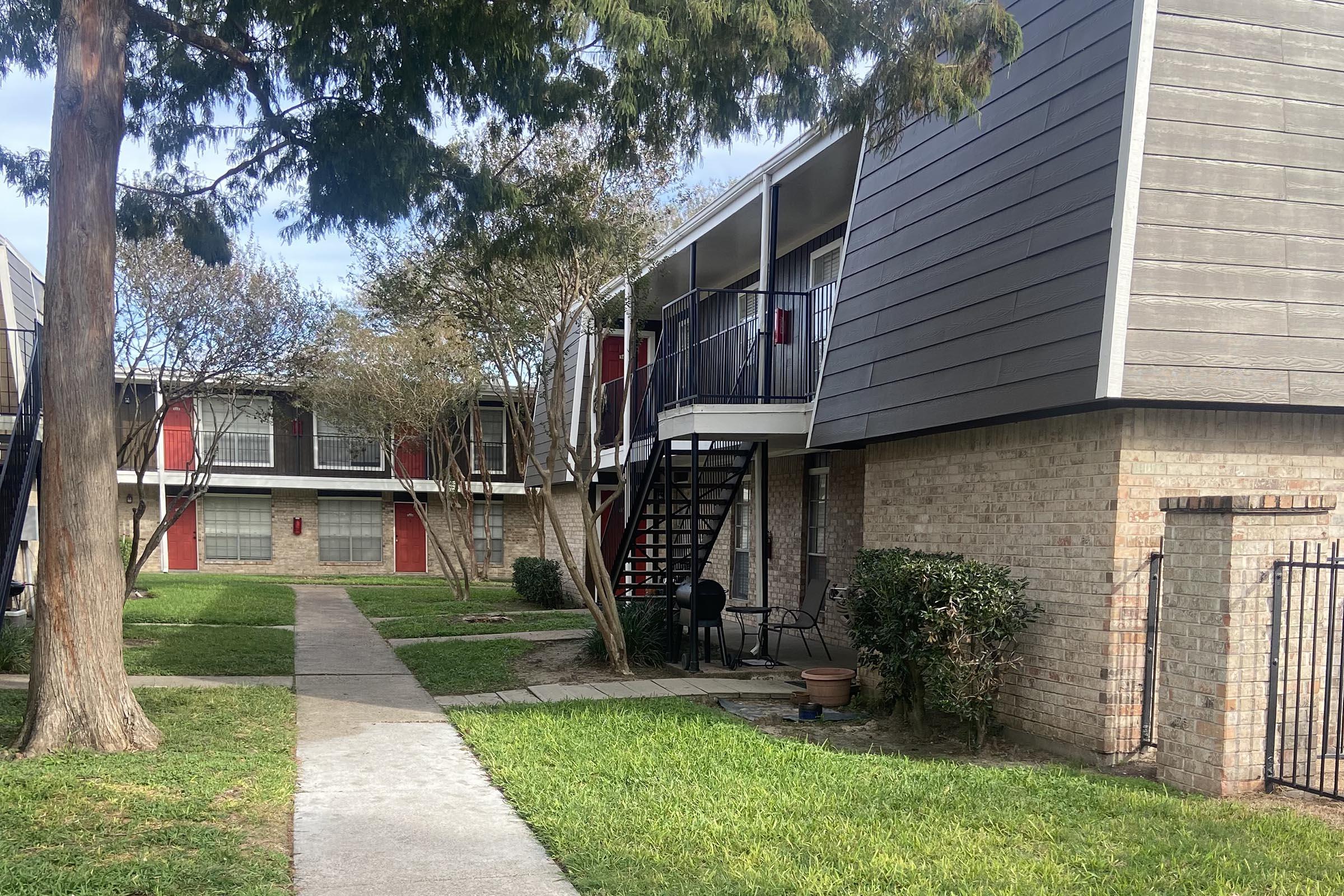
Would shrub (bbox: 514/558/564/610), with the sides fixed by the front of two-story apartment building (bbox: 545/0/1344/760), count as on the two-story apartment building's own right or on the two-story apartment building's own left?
on the two-story apartment building's own right

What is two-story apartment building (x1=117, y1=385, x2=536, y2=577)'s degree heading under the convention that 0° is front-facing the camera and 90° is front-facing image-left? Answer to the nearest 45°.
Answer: approximately 0°

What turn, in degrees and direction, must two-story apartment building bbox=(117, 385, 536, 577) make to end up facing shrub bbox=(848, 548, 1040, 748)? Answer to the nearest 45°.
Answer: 0° — it already faces it

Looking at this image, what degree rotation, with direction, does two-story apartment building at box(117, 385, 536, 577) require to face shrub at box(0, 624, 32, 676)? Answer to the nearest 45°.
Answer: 0° — it already faces it

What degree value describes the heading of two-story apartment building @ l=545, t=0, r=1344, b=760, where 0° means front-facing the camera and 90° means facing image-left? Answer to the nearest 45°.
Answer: approximately 45°

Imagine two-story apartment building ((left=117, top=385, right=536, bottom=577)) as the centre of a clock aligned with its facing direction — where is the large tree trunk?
The large tree trunk is roughly at 12 o'clock from the two-story apartment building.
